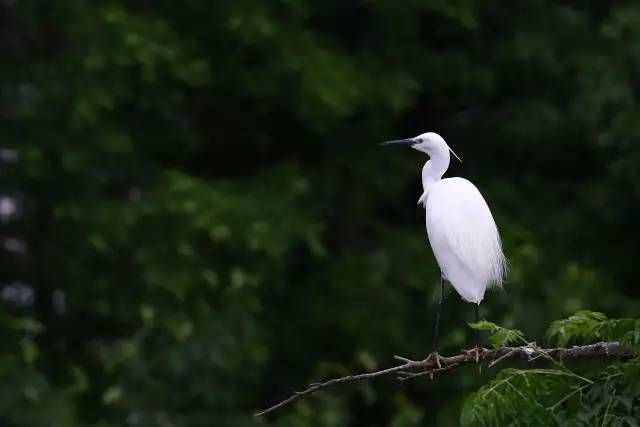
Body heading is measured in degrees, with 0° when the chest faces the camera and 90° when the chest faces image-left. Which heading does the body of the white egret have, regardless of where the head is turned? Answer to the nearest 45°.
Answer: approximately 90°
